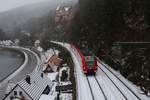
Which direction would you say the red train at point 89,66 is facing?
toward the camera

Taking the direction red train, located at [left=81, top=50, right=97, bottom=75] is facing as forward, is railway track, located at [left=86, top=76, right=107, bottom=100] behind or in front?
in front
